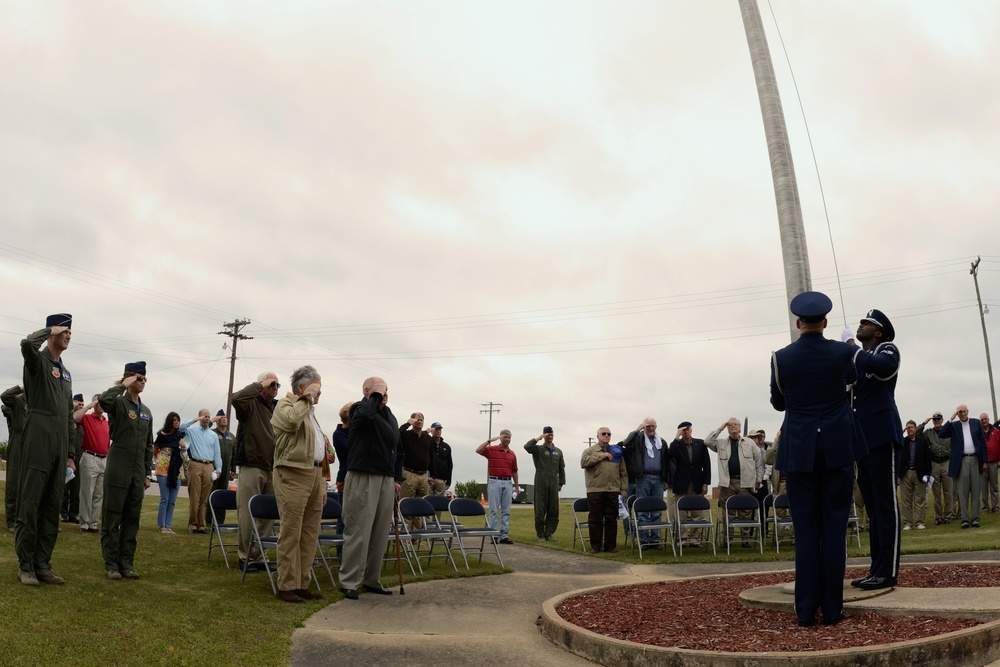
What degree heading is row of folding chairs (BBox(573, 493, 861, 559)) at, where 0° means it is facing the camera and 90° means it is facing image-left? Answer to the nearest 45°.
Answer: approximately 0°

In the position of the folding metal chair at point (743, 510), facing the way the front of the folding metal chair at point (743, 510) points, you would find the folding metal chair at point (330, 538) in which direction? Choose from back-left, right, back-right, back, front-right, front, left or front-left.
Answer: front-right

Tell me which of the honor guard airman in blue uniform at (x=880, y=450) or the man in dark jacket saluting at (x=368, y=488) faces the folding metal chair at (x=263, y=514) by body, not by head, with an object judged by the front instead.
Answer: the honor guard airman in blue uniform

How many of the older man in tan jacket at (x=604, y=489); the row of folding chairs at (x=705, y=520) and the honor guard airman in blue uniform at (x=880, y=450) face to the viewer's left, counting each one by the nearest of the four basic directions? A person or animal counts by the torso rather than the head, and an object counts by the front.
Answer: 1

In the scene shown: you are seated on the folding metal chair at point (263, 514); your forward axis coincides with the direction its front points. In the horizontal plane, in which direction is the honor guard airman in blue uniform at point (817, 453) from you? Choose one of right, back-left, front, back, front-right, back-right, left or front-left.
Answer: front

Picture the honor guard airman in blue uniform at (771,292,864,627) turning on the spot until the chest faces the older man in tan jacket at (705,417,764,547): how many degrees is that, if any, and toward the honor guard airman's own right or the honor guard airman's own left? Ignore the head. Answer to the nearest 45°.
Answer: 0° — they already face them

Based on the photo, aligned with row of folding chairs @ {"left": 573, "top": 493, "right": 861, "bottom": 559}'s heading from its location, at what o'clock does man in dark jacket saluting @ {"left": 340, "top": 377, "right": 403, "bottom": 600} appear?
The man in dark jacket saluting is roughly at 1 o'clock from the row of folding chairs.

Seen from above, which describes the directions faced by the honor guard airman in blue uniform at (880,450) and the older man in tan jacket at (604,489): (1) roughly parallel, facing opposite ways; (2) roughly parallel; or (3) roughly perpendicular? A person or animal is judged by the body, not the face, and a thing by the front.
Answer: roughly perpendicular

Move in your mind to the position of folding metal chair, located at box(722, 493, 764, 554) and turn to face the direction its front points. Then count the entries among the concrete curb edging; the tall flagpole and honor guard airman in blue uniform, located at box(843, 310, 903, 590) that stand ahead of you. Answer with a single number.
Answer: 3

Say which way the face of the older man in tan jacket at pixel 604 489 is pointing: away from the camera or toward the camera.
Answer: toward the camera

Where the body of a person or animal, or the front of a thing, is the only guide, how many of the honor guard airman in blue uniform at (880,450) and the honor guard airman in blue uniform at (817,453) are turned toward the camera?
0

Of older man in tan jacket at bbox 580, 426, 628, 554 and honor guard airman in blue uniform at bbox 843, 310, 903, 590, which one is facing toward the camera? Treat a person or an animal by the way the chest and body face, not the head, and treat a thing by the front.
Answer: the older man in tan jacket

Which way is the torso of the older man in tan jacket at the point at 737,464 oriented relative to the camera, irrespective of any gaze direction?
toward the camera

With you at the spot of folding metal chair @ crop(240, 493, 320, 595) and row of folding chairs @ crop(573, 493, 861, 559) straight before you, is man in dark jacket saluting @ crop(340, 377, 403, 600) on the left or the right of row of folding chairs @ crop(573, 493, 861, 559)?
right

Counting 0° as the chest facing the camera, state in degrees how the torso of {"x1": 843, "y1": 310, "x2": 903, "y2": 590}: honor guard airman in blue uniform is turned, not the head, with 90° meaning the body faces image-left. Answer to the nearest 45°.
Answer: approximately 90°

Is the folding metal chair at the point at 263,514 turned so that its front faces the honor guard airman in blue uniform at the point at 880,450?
yes
